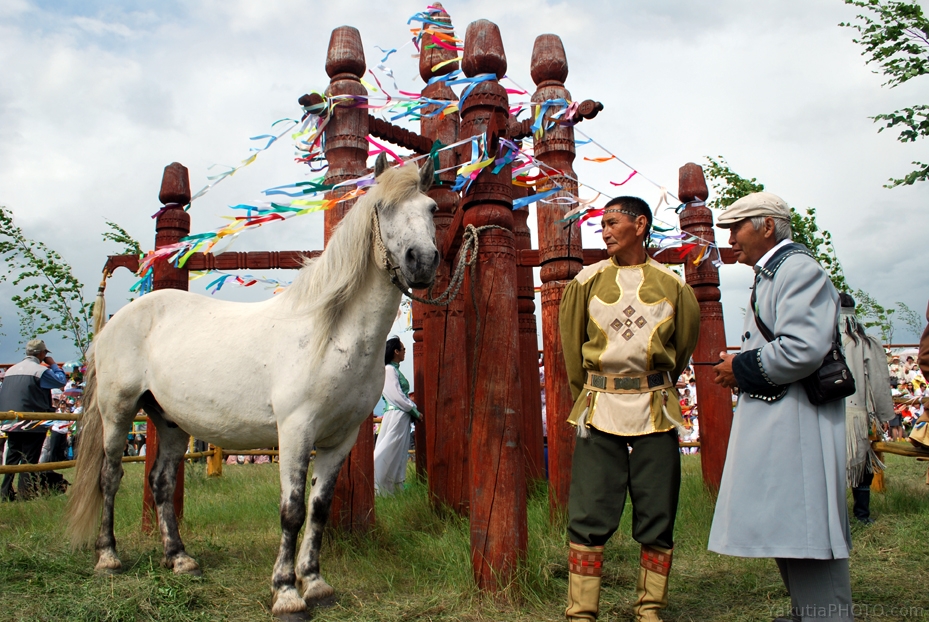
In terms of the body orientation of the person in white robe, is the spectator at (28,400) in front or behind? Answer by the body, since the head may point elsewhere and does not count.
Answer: behind

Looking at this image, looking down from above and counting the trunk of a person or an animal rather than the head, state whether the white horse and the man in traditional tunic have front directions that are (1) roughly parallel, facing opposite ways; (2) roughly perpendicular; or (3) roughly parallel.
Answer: roughly perpendicular

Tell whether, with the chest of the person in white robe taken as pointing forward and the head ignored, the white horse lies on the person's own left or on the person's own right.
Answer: on the person's own right

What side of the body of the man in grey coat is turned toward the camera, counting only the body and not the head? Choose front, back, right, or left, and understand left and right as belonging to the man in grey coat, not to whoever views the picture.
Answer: left

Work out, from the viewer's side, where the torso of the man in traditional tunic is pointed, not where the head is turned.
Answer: toward the camera

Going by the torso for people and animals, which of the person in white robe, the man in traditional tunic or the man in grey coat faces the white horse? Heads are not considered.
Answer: the man in grey coat

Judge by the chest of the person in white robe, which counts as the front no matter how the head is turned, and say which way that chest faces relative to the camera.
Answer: to the viewer's right

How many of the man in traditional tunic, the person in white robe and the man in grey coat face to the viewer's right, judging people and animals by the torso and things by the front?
1

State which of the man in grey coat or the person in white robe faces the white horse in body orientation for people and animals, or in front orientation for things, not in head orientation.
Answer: the man in grey coat
